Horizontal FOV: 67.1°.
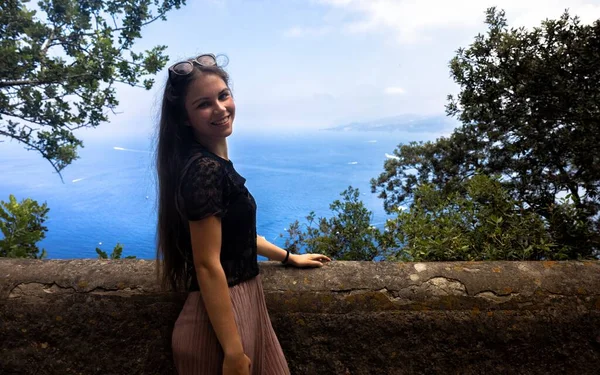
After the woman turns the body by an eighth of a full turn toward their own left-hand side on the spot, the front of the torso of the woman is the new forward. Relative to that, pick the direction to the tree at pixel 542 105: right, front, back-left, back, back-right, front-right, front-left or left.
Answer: front

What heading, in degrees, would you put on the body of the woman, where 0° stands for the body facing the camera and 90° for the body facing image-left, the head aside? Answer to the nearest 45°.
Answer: approximately 270°
